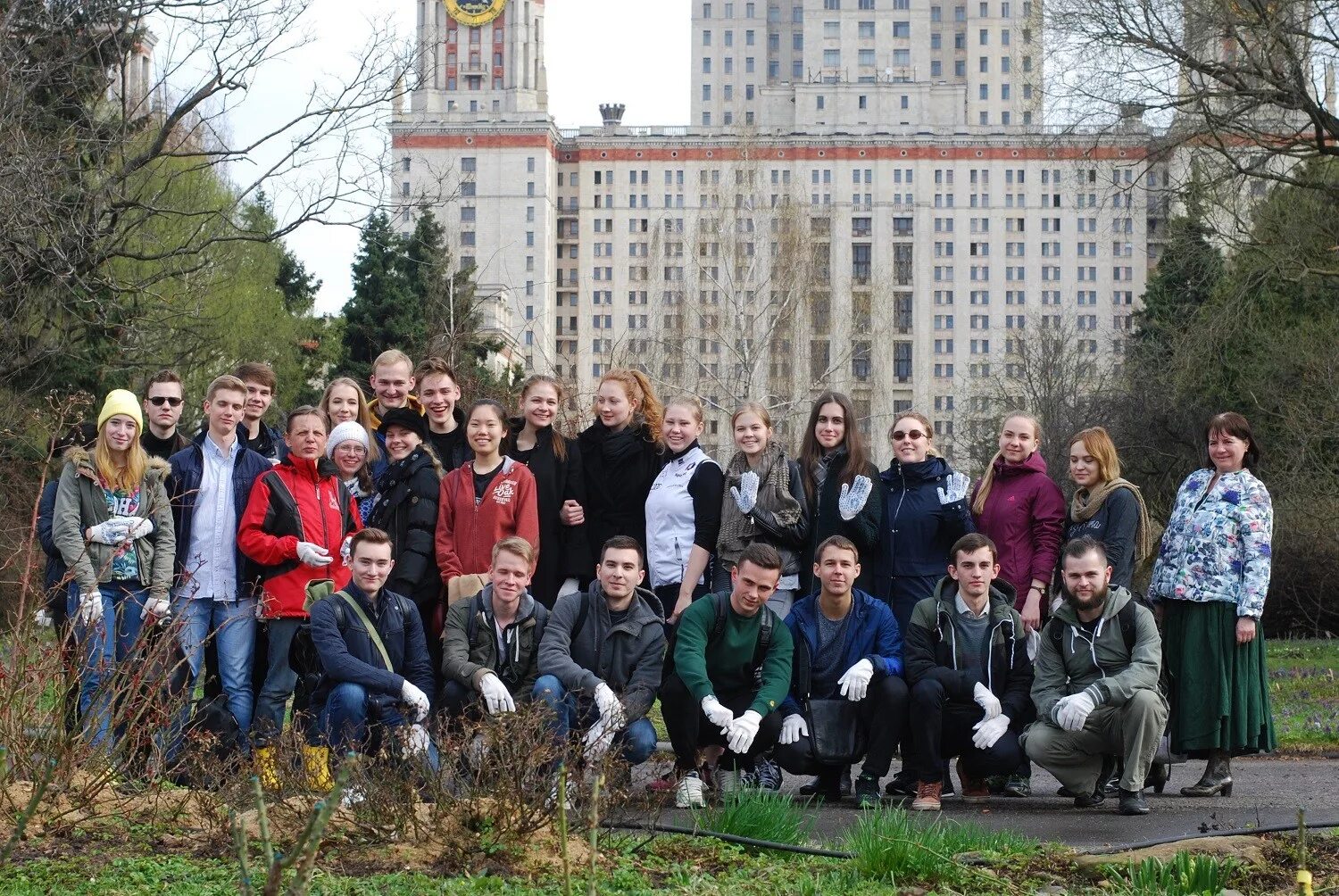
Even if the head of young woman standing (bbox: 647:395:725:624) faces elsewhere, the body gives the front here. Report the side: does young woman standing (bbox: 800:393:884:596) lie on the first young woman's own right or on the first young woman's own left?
on the first young woman's own left

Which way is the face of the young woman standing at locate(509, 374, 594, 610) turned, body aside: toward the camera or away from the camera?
toward the camera

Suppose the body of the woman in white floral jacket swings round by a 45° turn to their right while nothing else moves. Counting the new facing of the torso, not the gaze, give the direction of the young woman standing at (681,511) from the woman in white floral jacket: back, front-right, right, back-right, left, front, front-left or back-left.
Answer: front

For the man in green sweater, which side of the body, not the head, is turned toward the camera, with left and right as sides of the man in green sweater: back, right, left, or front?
front

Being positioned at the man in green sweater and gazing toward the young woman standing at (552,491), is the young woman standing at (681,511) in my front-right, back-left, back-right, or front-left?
front-right

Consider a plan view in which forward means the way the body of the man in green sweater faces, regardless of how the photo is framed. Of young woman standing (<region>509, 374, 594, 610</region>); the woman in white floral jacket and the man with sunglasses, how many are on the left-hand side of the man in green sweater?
1

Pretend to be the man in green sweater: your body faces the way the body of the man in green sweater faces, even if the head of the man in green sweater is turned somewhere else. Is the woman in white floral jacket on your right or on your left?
on your left

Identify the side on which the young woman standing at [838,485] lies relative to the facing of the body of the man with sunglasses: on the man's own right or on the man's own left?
on the man's own left

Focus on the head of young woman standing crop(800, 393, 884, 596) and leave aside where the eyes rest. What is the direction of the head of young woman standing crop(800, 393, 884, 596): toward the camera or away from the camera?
toward the camera

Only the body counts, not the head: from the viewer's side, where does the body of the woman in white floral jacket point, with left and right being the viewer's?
facing the viewer and to the left of the viewer

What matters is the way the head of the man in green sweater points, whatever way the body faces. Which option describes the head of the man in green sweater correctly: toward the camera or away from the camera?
toward the camera

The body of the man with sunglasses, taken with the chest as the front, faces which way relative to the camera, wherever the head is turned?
toward the camera

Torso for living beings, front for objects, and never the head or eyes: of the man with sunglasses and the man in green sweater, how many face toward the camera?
2

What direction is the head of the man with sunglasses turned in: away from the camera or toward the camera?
toward the camera

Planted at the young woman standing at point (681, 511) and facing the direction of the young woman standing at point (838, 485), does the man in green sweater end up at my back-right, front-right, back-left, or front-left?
front-right

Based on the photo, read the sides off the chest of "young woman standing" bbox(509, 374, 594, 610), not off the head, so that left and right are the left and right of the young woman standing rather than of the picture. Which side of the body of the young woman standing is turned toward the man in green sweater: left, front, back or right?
left
